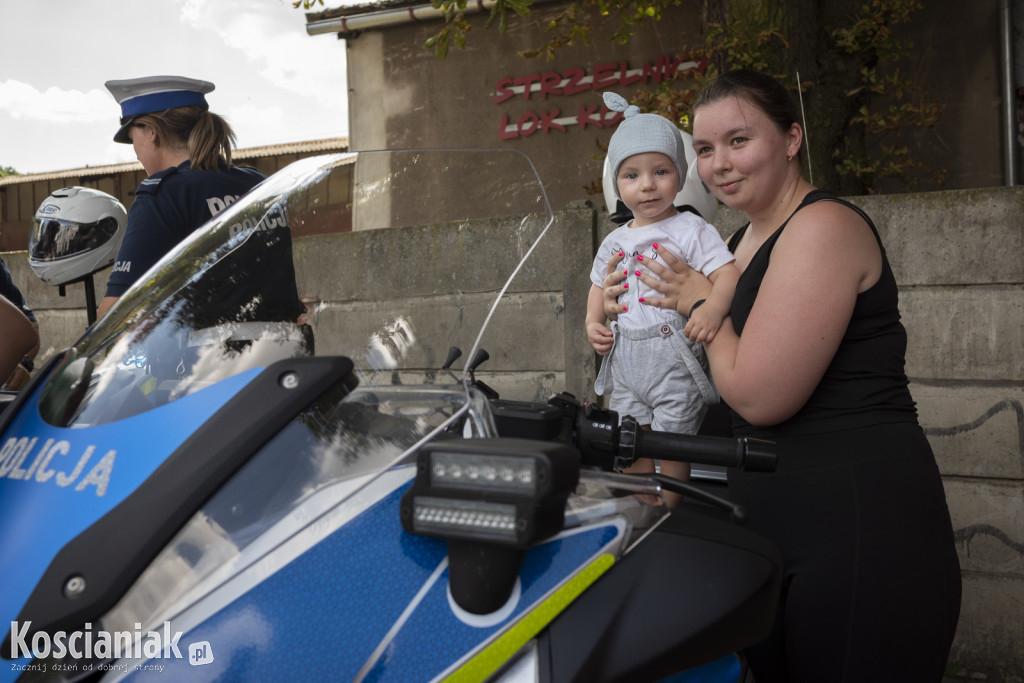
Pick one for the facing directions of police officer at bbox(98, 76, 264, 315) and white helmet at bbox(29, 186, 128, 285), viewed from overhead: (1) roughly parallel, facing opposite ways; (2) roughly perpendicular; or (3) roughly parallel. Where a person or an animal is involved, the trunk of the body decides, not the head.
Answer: roughly perpendicular

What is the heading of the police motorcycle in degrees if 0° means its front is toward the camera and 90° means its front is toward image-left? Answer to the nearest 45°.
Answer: approximately 45°

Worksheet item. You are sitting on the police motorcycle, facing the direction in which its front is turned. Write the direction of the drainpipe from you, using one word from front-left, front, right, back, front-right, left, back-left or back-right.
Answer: back

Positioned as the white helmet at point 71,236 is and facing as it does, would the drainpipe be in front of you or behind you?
behind

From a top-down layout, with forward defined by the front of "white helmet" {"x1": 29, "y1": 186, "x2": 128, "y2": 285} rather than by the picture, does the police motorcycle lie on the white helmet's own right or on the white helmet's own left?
on the white helmet's own left

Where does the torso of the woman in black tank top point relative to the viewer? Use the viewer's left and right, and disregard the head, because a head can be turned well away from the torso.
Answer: facing to the left of the viewer

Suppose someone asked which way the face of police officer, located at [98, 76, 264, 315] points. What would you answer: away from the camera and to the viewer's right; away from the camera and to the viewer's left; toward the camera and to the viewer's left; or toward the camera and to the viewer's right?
away from the camera and to the viewer's left

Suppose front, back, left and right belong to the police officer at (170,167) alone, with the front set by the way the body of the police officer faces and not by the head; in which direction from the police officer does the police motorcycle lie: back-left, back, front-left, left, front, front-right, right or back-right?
back-left

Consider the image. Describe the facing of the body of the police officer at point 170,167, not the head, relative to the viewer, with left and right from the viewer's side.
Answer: facing away from the viewer and to the left of the viewer
